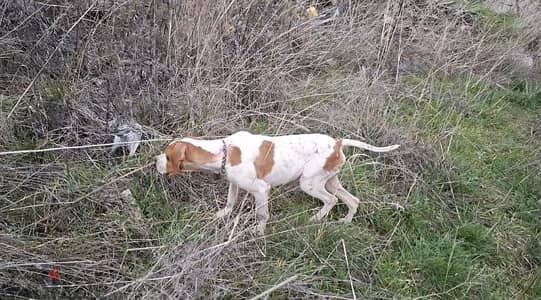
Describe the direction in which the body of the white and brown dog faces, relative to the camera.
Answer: to the viewer's left
